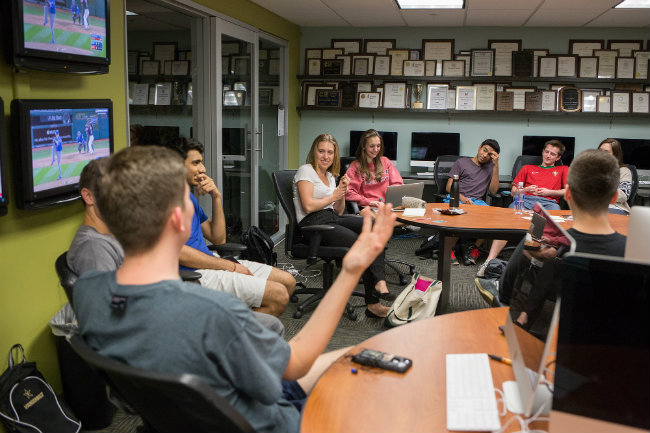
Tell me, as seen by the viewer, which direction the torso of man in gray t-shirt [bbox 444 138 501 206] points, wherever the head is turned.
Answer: toward the camera

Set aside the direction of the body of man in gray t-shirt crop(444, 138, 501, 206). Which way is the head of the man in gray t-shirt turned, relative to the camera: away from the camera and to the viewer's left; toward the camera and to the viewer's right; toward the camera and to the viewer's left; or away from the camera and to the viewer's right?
toward the camera and to the viewer's left

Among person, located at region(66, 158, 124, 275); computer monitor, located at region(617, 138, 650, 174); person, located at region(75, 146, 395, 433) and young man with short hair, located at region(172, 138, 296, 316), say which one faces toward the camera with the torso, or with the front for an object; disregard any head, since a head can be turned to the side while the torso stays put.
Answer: the computer monitor

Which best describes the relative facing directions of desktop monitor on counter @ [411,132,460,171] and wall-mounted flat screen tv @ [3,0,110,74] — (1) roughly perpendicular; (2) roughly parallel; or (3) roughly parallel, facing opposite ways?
roughly perpendicular

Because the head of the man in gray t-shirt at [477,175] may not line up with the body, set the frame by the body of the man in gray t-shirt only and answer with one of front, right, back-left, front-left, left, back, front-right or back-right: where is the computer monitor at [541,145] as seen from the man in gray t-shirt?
back-left

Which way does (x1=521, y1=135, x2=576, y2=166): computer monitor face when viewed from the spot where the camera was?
facing the viewer

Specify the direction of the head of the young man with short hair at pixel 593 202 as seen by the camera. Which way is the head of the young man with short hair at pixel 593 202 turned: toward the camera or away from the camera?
away from the camera

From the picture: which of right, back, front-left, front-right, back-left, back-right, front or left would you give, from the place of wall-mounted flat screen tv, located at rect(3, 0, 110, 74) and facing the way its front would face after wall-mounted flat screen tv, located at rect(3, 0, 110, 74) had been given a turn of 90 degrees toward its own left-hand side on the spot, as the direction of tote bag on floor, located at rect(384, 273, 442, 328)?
front-right

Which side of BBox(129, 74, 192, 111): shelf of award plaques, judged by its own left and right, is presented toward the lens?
front

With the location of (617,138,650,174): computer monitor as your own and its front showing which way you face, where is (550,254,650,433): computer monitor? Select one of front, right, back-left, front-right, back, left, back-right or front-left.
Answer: front

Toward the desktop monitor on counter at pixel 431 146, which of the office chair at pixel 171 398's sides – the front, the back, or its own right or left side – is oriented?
front

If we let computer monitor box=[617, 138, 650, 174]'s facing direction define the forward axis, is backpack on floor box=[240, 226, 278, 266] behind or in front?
in front

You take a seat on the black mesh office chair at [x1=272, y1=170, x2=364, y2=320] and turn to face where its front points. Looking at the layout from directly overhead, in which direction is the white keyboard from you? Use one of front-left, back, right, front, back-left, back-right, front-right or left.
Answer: right
